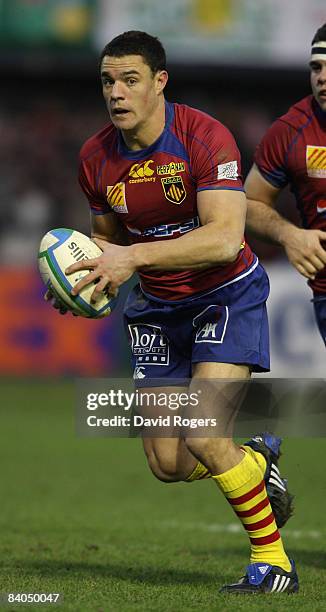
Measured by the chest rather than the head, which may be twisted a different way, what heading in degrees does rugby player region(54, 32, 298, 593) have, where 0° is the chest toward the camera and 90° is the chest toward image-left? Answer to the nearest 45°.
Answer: approximately 45°

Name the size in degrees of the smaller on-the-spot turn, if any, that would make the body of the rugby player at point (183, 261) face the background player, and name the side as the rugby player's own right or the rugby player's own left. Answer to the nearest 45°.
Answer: approximately 180°

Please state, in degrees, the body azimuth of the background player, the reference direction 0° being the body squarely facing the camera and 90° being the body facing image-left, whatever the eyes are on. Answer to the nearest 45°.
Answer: approximately 0°

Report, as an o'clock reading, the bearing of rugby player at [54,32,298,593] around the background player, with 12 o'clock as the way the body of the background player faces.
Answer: The rugby player is roughly at 1 o'clock from the background player.
